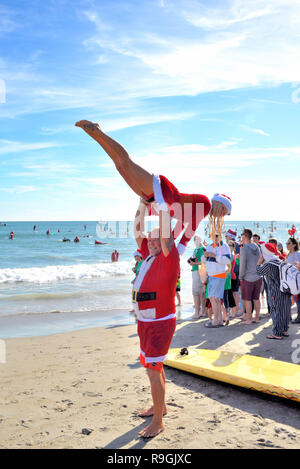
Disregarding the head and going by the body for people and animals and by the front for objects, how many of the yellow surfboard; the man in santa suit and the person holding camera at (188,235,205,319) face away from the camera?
0

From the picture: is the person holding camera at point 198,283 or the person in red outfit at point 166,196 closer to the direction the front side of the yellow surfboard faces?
the person in red outfit

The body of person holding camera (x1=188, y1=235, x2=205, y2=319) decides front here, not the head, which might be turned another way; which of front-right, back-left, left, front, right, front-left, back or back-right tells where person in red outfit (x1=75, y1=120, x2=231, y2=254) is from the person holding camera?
front-left

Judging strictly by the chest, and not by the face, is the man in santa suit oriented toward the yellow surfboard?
no

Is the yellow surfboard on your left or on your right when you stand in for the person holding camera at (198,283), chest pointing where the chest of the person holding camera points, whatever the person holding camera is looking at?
on your left

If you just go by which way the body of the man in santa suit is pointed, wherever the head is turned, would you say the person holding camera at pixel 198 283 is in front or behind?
behind

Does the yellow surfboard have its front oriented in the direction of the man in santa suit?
no

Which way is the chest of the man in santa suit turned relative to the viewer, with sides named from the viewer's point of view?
facing the viewer and to the left of the viewer

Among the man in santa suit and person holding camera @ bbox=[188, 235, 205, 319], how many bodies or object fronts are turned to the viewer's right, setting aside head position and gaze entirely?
0

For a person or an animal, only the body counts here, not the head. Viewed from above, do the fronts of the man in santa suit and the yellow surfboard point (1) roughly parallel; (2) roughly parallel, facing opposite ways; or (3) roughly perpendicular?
roughly perpendicular

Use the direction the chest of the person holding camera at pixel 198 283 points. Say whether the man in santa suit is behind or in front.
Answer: in front
